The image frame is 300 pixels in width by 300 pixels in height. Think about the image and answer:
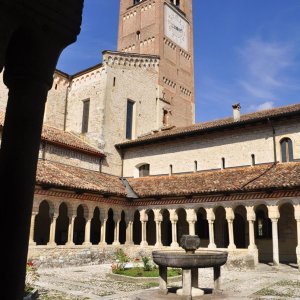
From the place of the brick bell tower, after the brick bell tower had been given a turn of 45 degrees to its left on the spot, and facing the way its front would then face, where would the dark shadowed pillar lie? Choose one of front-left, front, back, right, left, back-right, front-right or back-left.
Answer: right

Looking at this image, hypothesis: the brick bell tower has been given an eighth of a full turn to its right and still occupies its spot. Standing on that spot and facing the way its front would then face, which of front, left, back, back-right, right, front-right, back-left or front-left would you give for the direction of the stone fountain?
front

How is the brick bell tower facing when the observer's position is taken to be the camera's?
facing the viewer and to the right of the viewer
